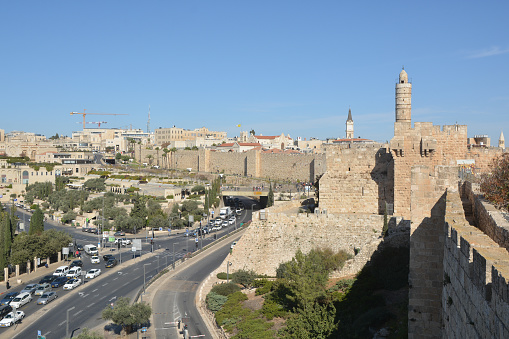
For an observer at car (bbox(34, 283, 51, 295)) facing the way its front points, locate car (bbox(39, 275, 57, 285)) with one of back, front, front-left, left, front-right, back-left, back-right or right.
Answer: back-right

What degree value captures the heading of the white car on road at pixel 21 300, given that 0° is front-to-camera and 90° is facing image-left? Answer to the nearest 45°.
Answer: approximately 45°

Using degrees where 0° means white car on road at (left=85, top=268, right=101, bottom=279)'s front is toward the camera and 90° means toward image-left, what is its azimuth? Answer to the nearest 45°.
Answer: approximately 45°

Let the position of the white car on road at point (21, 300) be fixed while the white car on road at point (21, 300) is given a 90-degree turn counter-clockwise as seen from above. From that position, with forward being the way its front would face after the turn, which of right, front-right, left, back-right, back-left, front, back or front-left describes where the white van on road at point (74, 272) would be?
left

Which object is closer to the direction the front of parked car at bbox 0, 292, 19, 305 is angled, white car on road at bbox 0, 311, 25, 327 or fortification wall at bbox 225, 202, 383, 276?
the white car on road
